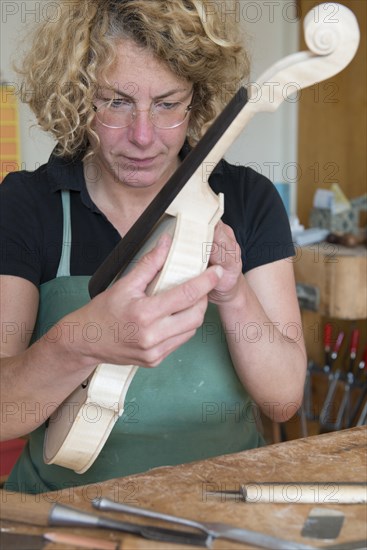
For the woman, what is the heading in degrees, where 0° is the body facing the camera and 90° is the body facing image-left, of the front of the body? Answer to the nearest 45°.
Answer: approximately 0°

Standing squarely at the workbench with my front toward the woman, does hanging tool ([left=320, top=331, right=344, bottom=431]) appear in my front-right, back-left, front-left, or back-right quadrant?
front-right

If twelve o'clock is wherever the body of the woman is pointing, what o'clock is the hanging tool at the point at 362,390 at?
The hanging tool is roughly at 7 o'clock from the woman.

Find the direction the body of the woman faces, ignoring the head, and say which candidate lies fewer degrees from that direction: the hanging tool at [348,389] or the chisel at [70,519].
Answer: the chisel

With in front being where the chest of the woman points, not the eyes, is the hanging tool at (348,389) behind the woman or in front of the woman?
behind

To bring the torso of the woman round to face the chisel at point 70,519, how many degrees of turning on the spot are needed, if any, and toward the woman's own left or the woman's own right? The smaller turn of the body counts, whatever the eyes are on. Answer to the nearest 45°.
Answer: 0° — they already face it
